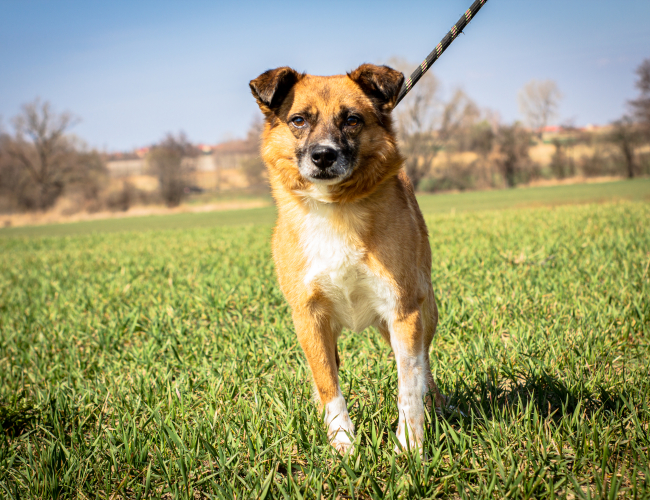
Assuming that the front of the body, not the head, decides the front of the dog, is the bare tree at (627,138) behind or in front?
behind

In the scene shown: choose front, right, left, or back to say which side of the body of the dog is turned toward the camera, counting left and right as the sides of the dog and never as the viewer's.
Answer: front

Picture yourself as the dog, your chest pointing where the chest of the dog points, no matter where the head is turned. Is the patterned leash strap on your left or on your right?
on your left

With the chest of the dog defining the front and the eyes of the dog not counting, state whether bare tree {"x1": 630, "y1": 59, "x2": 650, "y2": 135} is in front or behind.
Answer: behind
